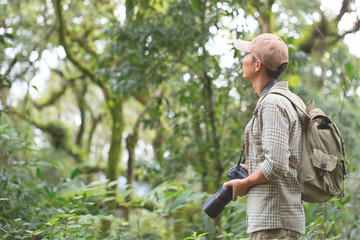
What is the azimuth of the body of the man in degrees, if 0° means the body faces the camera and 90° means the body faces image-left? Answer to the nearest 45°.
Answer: approximately 90°

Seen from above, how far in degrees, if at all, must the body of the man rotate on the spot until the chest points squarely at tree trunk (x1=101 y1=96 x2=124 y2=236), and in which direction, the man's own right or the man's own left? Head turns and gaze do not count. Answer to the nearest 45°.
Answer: approximately 45° to the man's own right
